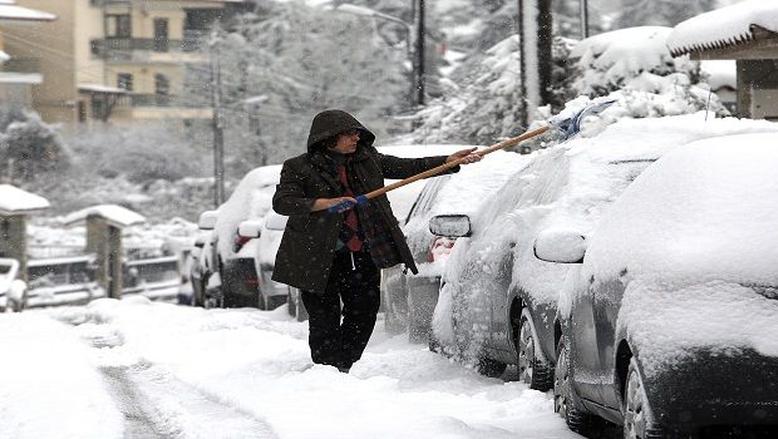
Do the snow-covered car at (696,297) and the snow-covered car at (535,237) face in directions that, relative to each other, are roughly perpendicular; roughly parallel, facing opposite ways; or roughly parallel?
roughly parallel

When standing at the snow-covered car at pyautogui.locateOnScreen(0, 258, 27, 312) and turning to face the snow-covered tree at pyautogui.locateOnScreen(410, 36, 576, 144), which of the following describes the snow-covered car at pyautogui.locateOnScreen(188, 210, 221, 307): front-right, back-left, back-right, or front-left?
front-right
